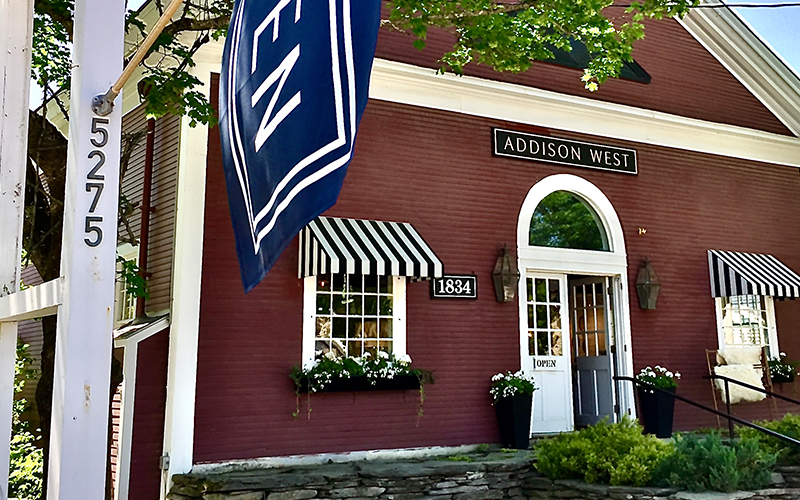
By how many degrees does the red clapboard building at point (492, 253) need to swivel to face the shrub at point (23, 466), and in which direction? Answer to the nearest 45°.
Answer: approximately 135° to its right

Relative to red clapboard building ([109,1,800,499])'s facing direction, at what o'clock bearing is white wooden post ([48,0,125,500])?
The white wooden post is roughly at 2 o'clock from the red clapboard building.

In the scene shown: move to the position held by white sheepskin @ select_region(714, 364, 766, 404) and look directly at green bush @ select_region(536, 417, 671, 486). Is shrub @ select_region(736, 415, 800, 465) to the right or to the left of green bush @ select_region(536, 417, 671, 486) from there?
left

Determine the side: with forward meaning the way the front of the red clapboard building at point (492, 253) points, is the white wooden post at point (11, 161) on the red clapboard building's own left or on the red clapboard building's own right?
on the red clapboard building's own right

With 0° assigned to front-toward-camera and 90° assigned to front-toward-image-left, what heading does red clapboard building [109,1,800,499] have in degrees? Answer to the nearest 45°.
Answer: approximately 315°

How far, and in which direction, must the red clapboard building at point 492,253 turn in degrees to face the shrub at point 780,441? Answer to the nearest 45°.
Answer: approximately 45° to its left

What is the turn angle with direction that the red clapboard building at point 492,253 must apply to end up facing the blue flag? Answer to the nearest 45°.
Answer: approximately 45° to its right

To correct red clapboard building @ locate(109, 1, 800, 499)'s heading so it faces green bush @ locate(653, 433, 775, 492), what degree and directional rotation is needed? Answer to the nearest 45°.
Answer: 0° — it already faces it
